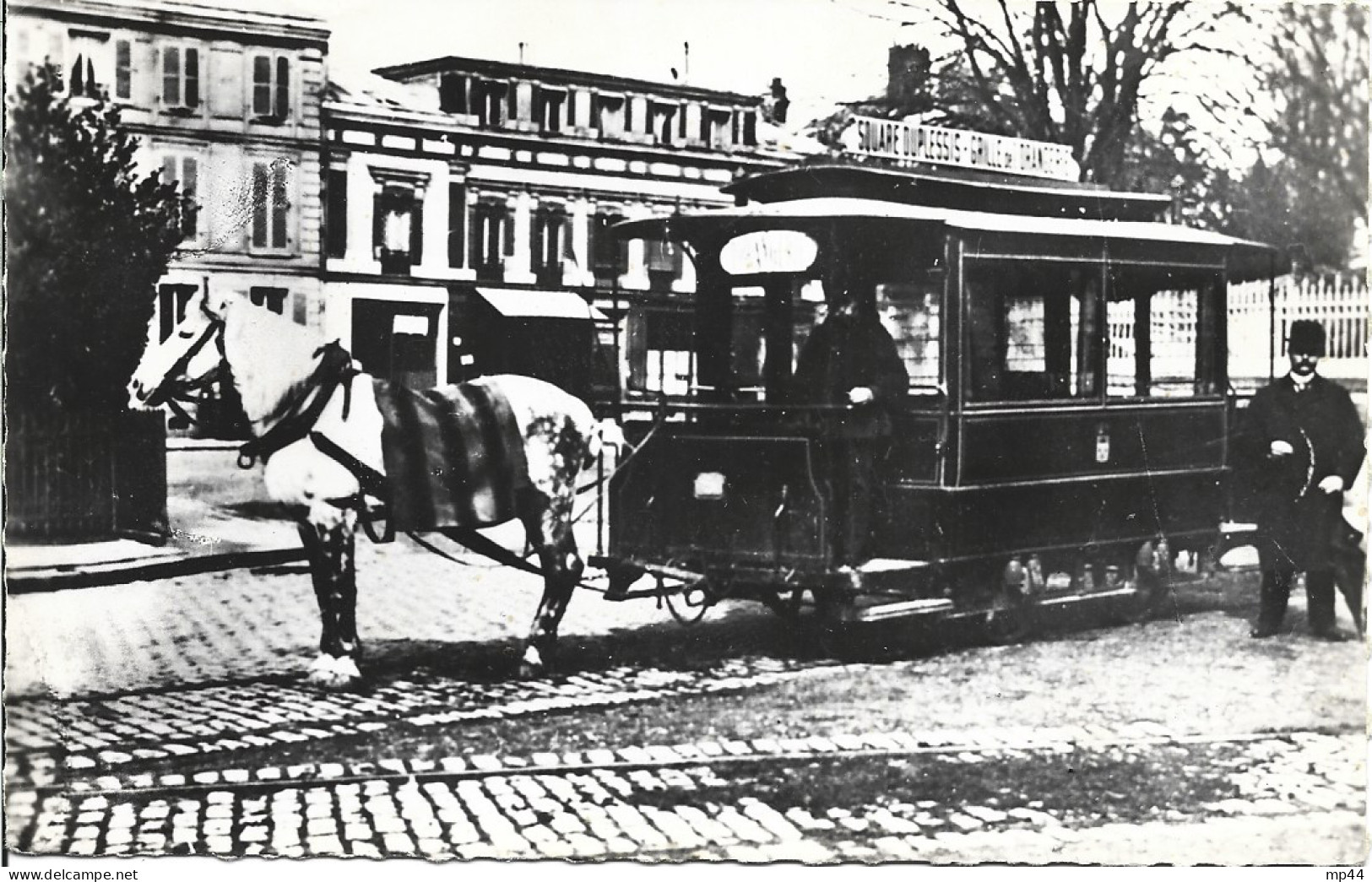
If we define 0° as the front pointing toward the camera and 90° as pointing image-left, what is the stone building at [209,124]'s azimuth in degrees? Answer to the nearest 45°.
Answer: approximately 0°

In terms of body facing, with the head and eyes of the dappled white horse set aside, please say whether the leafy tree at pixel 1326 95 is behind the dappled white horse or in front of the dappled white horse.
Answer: behind

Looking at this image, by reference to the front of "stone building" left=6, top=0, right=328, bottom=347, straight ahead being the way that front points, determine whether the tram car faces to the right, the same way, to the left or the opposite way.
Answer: to the right

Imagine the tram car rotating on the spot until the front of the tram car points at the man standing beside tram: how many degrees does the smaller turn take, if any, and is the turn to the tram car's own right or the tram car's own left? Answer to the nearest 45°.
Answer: approximately 135° to the tram car's own left

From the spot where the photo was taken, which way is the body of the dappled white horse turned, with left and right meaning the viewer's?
facing to the left of the viewer

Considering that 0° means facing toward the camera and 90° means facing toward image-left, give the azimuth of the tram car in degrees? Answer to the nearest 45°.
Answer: approximately 45°

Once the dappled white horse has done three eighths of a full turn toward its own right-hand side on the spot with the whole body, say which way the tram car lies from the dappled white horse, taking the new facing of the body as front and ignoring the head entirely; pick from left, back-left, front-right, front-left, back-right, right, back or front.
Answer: front-right

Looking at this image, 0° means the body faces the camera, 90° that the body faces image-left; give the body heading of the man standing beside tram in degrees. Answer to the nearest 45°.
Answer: approximately 0°

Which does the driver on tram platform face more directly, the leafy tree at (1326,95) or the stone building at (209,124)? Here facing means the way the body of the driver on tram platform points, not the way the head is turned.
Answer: the stone building

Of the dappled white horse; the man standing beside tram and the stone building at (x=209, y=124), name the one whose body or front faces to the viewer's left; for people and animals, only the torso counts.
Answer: the dappled white horse

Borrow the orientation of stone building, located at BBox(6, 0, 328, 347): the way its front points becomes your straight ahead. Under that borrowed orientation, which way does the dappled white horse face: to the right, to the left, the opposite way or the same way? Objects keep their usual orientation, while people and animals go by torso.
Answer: to the right

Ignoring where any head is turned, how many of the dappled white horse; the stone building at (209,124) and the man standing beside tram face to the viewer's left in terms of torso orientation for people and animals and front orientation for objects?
1
